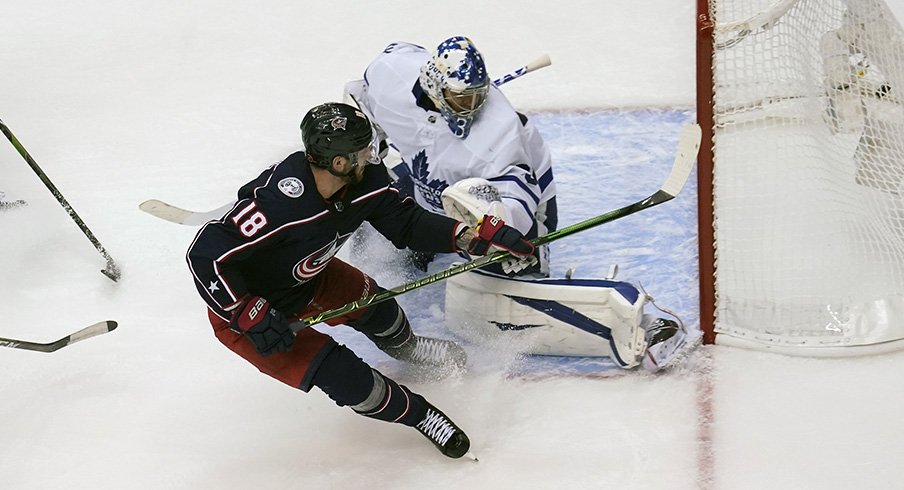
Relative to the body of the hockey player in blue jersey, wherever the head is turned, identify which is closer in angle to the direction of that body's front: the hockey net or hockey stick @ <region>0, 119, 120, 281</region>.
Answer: the hockey net

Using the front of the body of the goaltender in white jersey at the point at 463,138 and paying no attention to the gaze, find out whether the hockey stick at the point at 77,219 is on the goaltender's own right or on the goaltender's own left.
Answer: on the goaltender's own right

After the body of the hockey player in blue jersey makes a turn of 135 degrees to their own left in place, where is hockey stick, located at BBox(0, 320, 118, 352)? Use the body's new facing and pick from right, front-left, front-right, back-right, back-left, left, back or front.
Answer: left

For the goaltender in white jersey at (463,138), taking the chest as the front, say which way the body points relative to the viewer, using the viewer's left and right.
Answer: facing the viewer and to the left of the viewer

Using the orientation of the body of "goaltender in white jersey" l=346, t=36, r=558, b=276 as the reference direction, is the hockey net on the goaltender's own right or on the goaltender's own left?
on the goaltender's own left

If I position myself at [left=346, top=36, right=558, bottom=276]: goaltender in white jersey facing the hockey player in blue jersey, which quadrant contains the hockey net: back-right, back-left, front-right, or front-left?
back-left

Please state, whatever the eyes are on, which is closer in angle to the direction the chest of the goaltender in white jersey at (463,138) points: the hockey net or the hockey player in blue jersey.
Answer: the hockey player in blue jersey

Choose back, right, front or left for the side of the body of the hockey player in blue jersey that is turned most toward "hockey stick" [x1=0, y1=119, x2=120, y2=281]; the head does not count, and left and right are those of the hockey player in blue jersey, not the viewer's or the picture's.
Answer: back

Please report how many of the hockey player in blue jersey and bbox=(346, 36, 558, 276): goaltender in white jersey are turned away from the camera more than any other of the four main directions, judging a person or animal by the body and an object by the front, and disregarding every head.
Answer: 0

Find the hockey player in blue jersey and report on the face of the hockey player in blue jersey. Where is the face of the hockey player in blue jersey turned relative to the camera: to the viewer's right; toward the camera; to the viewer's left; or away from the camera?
to the viewer's right

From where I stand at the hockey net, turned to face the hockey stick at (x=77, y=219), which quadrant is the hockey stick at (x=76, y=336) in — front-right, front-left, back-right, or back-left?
front-left

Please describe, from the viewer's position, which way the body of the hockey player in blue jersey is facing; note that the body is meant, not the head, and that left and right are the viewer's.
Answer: facing the viewer and to the right of the viewer

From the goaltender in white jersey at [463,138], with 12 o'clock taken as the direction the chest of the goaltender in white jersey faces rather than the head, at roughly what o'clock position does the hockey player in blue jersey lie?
The hockey player in blue jersey is roughly at 12 o'clock from the goaltender in white jersey.
